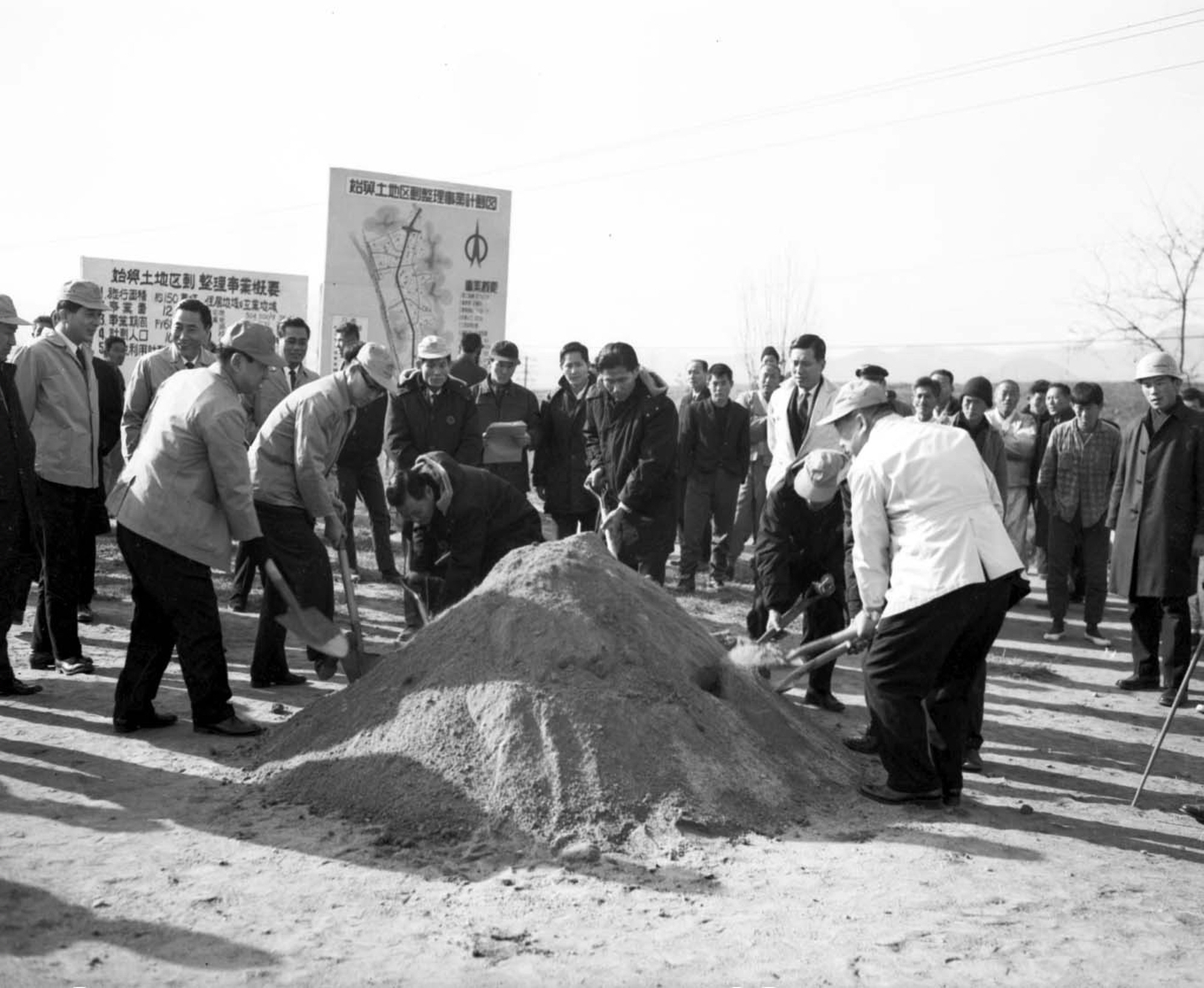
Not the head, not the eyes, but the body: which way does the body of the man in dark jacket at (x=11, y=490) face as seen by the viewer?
to the viewer's right

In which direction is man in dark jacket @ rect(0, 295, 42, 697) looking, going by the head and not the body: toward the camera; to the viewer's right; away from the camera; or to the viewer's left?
to the viewer's right

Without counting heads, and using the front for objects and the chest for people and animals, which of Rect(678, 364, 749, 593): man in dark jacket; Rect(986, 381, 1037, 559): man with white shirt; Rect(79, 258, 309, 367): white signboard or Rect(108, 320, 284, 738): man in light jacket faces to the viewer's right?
the man in light jacket

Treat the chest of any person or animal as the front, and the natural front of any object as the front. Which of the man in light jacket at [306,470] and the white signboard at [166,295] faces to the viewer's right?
the man in light jacket

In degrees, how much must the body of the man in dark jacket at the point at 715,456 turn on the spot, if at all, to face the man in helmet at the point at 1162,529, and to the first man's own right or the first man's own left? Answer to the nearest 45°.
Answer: approximately 45° to the first man's own left

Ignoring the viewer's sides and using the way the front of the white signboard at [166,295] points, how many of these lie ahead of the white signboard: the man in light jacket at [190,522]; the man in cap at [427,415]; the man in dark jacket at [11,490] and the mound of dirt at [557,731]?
4

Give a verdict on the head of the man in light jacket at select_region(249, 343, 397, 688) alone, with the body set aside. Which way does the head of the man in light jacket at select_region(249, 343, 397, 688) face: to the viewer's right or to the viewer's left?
to the viewer's right

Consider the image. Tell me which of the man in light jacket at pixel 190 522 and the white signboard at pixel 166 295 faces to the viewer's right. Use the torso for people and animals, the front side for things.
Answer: the man in light jacket

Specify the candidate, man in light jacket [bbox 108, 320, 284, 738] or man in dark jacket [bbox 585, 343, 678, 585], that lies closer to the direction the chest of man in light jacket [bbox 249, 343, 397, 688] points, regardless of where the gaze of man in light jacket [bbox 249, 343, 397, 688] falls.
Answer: the man in dark jacket

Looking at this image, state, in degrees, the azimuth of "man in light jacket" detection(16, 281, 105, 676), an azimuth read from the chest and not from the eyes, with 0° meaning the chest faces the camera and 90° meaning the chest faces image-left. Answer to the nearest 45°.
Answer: approximately 315°

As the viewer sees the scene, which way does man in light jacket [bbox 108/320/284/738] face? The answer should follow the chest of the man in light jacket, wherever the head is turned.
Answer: to the viewer's right

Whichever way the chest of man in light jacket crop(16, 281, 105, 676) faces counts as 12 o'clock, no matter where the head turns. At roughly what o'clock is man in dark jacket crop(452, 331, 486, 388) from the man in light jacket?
The man in dark jacket is roughly at 9 o'clock from the man in light jacket.
